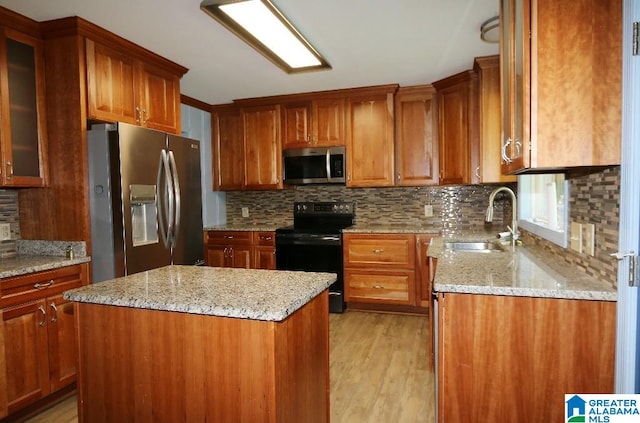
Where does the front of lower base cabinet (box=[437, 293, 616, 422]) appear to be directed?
to the viewer's left

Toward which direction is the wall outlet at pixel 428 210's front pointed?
toward the camera

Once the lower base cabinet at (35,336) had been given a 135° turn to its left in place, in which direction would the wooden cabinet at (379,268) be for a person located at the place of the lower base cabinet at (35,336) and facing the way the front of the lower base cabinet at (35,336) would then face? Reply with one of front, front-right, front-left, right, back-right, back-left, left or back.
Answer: right

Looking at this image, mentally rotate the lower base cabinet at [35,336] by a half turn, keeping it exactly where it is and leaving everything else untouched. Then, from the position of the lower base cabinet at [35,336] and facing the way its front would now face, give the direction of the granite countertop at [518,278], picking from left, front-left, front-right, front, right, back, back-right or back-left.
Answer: back

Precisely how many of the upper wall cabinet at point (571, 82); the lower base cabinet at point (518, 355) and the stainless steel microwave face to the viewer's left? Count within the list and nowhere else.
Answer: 2

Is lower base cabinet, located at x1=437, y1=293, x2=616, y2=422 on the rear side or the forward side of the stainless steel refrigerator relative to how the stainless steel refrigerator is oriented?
on the forward side

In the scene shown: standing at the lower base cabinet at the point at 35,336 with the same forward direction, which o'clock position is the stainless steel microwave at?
The stainless steel microwave is roughly at 10 o'clock from the lower base cabinet.

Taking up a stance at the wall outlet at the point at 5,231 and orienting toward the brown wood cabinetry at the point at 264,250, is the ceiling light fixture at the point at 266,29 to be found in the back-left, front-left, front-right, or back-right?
front-right

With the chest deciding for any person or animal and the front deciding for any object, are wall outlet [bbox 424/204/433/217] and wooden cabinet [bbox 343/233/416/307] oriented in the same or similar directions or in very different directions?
same or similar directions

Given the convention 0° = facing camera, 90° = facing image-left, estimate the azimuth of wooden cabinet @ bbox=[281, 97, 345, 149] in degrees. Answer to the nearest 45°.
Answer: approximately 0°

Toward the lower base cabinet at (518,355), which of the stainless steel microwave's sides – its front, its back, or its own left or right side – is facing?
front

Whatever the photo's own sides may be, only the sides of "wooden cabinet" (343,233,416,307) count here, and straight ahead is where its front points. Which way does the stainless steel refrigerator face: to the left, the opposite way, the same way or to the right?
to the left

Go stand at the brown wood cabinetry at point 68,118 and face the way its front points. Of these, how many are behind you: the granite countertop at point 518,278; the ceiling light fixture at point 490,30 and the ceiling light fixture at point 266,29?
0

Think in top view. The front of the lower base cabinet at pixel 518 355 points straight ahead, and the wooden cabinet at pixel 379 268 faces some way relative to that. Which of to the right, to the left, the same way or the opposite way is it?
to the left

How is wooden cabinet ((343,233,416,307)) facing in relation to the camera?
toward the camera

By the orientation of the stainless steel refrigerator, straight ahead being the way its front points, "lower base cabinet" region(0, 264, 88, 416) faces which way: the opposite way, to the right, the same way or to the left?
the same way

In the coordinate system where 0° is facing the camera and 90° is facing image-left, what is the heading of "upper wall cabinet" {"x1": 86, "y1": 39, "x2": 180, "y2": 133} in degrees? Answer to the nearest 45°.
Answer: approximately 315°

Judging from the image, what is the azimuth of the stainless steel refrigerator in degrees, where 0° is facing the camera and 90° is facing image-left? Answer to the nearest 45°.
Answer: approximately 315°
